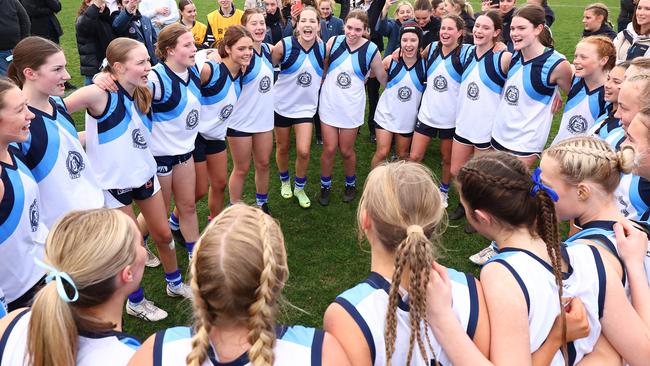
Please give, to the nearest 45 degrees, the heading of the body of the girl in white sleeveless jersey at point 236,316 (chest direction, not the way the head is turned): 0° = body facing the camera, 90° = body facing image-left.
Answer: approximately 180°

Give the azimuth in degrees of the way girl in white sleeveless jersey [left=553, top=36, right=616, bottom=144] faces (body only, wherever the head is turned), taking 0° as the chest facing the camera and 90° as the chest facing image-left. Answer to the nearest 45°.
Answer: approximately 45°

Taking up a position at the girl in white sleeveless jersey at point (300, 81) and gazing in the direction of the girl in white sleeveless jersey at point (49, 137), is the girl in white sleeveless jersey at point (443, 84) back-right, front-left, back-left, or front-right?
back-left

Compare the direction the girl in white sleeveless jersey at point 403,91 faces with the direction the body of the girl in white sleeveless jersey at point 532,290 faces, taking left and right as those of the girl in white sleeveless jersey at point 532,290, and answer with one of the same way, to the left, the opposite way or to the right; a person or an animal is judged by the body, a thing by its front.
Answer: the opposite way

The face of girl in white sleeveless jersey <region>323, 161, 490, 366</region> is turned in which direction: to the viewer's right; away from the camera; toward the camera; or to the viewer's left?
away from the camera

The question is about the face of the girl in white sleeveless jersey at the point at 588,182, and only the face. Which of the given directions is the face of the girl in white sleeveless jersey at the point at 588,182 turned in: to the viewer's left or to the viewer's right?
to the viewer's left

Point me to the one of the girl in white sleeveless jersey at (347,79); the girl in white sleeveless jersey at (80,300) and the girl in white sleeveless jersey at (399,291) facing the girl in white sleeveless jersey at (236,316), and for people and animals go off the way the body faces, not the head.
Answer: the girl in white sleeveless jersey at (347,79)

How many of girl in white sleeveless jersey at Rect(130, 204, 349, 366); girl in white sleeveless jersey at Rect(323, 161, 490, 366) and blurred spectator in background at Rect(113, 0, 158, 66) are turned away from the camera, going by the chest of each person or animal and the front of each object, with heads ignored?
2

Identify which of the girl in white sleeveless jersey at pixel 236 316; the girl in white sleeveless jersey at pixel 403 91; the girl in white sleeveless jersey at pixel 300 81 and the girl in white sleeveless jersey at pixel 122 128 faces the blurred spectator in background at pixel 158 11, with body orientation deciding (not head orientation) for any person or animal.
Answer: the girl in white sleeveless jersey at pixel 236 316

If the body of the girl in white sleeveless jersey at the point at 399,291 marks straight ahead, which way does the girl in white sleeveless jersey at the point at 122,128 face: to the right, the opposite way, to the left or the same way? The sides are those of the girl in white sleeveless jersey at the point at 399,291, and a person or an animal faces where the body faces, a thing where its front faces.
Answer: to the right

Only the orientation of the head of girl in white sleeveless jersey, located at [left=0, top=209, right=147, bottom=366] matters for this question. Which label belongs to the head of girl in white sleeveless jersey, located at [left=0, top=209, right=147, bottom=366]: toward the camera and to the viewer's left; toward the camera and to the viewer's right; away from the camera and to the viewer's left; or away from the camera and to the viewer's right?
away from the camera and to the viewer's right

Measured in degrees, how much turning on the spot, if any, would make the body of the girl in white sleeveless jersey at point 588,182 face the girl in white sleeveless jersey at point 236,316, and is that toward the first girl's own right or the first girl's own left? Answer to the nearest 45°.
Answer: approximately 45° to the first girl's own left

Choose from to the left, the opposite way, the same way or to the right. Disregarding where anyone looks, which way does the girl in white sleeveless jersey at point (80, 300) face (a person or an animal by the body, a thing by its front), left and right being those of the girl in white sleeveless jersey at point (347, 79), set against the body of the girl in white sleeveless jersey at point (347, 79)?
the opposite way

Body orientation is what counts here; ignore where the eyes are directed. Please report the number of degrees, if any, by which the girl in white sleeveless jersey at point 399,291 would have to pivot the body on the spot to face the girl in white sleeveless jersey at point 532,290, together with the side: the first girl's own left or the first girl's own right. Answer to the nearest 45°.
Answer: approximately 90° to the first girl's own right
